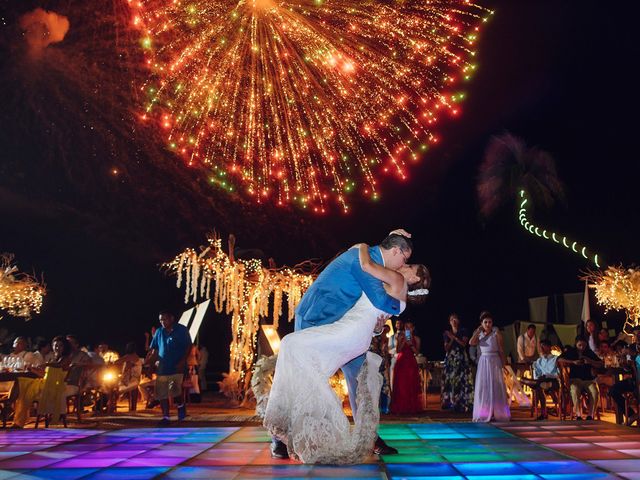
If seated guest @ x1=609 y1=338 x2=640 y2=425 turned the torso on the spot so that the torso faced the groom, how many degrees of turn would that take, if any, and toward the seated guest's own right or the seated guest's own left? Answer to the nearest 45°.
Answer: approximately 45° to the seated guest's own left

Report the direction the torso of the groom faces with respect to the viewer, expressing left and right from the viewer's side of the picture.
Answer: facing to the right of the viewer

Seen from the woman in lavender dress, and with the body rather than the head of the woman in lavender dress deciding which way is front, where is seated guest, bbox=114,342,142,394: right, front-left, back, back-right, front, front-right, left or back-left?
right

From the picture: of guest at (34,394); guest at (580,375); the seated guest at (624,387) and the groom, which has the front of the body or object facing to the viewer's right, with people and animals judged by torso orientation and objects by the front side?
the groom

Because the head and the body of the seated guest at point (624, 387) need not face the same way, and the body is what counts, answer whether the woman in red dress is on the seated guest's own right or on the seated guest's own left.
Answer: on the seated guest's own right

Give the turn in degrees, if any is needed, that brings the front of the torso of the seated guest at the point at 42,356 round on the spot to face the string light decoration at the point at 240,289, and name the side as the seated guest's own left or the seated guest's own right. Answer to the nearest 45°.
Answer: approximately 45° to the seated guest's own left

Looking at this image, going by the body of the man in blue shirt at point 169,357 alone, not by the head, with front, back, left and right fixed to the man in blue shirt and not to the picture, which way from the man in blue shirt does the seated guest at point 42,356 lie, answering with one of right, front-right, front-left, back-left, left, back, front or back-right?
right

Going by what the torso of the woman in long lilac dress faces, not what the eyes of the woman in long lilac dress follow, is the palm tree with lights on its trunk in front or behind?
behind

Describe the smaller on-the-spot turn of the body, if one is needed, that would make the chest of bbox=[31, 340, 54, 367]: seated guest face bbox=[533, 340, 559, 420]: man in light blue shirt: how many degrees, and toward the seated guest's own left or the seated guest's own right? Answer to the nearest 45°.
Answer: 0° — they already face them

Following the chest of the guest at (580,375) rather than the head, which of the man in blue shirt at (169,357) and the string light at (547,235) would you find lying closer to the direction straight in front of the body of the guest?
the man in blue shirt
